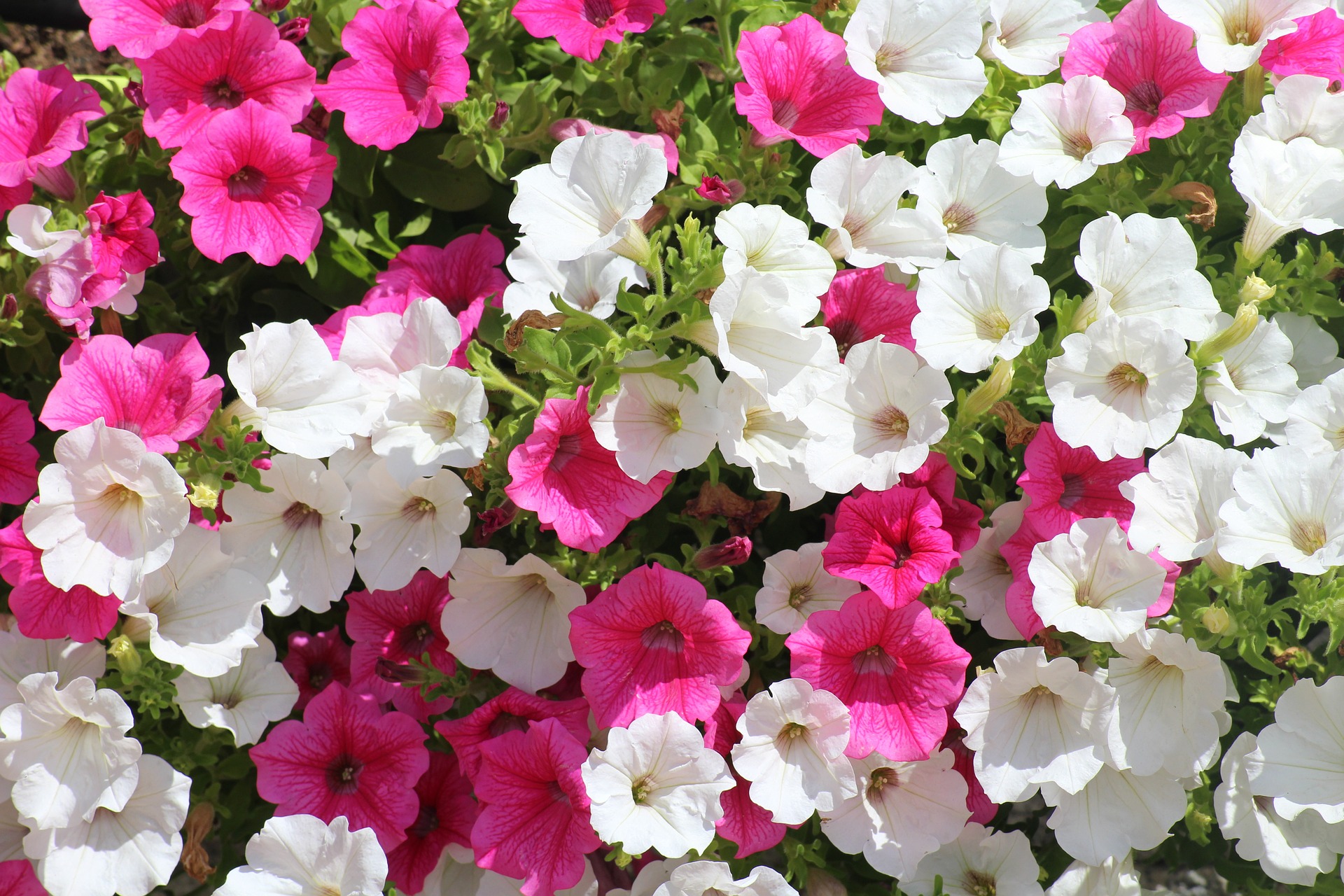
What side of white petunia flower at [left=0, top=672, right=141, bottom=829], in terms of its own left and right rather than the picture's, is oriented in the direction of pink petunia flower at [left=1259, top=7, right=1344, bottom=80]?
left

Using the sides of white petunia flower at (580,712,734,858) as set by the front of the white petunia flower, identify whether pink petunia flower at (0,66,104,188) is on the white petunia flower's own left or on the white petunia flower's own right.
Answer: on the white petunia flower's own right

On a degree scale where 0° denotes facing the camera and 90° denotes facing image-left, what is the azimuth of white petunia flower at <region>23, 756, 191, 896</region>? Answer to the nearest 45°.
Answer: approximately 0°
